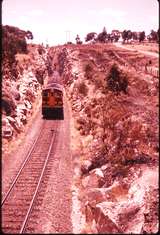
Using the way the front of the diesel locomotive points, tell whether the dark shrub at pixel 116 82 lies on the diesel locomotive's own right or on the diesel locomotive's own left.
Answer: on the diesel locomotive's own left

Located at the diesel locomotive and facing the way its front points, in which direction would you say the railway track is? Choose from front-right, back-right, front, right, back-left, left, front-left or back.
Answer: front

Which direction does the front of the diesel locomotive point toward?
toward the camera

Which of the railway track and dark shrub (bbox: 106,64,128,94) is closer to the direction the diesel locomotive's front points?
the railway track
